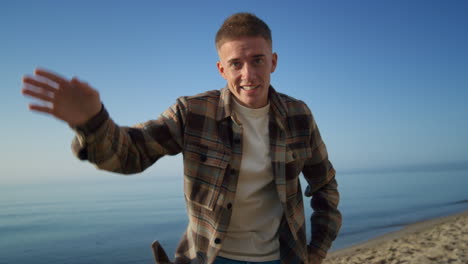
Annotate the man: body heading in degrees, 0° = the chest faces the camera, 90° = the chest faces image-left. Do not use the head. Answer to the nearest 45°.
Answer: approximately 0°
